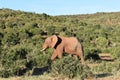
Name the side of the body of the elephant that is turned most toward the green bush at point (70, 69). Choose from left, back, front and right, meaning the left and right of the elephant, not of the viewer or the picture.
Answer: left

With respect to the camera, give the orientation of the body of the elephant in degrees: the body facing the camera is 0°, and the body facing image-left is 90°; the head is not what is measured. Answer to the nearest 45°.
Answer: approximately 90°
